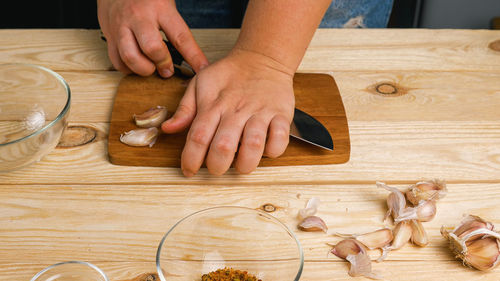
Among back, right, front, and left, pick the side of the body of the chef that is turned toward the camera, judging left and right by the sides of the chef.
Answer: front
